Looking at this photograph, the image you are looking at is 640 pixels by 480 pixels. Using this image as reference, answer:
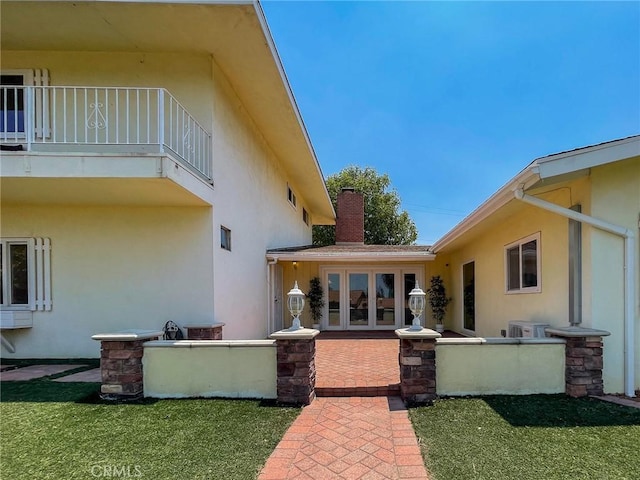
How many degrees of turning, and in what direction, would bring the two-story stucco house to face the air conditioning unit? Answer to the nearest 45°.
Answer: approximately 45° to its left

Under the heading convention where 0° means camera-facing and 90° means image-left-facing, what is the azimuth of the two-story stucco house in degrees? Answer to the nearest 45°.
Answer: approximately 0°

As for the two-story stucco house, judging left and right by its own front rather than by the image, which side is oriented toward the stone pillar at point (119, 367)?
front

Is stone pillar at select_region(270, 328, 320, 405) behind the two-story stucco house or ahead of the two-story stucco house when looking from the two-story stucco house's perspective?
ahead
